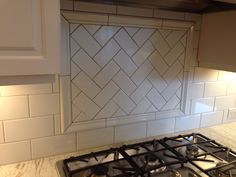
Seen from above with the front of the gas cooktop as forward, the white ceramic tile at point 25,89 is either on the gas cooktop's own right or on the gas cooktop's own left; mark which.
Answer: on the gas cooktop's own right

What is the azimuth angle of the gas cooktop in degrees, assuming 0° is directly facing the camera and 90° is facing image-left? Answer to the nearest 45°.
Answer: approximately 315°

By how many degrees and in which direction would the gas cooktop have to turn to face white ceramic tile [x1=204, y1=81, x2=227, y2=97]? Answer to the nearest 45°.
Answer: approximately 90° to its left

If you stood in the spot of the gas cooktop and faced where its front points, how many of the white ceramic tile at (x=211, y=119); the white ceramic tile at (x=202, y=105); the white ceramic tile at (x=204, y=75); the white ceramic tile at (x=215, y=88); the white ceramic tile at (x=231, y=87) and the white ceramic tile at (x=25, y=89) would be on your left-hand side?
5

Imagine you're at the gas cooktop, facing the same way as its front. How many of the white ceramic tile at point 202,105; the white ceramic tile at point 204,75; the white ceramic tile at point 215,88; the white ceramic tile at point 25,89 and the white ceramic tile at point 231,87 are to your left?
4

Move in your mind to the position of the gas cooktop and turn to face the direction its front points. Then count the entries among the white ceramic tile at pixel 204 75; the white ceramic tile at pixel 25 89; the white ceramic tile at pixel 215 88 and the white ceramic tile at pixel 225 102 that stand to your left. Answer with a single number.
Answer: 3

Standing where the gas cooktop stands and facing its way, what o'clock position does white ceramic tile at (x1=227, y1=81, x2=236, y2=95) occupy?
The white ceramic tile is roughly at 9 o'clock from the gas cooktop.
